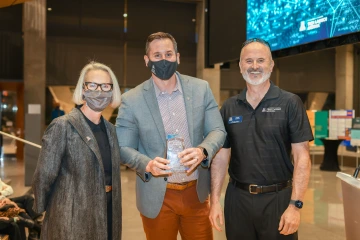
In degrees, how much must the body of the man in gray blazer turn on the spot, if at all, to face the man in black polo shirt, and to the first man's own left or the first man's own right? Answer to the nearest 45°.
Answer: approximately 90° to the first man's own left

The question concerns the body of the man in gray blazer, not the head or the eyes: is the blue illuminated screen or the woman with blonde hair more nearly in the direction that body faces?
the woman with blonde hair

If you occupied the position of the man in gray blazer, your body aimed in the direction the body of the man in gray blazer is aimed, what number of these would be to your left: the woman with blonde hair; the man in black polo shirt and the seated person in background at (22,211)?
1

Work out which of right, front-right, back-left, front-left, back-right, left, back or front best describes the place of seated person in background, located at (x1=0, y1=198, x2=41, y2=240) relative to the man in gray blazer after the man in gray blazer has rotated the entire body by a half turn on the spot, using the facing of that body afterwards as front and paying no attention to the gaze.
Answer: front-left

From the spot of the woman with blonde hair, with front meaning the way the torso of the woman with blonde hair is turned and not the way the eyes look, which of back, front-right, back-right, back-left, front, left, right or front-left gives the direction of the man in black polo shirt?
front-left

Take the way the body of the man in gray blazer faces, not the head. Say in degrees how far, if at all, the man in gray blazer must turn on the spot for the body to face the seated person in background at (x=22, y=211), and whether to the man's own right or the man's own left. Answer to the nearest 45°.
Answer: approximately 135° to the man's own right

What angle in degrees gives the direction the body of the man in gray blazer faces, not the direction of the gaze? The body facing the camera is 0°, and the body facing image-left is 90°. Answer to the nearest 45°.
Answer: approximately 0°
